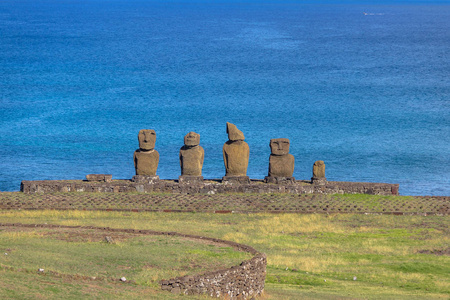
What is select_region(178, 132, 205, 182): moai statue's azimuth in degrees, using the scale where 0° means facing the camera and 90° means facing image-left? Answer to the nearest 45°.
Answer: approximately 0°

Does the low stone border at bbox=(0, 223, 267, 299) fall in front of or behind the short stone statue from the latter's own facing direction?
in front

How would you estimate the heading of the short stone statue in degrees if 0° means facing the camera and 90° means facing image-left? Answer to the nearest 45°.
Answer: approximately 0°

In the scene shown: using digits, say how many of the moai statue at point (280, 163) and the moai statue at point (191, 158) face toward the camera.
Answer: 2

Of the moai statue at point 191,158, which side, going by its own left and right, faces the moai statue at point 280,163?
left

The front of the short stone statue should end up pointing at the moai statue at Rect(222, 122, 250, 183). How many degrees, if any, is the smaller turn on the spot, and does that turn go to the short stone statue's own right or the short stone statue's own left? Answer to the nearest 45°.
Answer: approximately 90° to the short stone statue's own right

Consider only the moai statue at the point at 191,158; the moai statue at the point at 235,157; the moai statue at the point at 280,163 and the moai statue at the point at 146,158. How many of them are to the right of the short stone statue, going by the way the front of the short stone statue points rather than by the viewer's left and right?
4

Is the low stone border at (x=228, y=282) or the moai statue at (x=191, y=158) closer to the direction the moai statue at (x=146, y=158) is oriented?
the low stone border
